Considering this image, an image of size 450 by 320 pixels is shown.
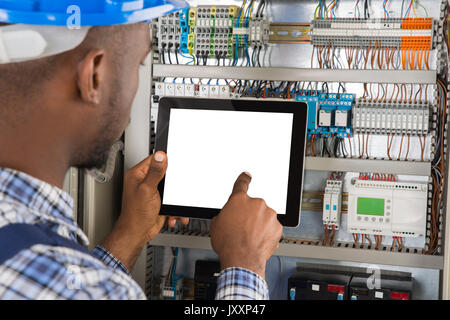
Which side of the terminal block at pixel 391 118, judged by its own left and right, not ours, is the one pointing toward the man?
front

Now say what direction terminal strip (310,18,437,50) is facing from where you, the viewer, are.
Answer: facing the viewer

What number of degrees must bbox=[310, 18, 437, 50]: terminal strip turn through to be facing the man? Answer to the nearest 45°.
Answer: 0° — it already faces them

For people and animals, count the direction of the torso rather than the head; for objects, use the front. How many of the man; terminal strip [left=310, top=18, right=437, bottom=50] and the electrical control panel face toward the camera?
2

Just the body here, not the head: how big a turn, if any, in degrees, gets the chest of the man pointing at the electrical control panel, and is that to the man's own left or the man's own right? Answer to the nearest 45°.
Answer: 0° — they already face it

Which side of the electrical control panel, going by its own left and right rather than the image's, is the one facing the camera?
front

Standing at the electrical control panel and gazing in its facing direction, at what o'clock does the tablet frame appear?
The tablet frame is roughly at 1 o'clock from the electrical control panel.

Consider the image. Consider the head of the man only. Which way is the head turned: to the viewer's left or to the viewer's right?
to the viewer's right
